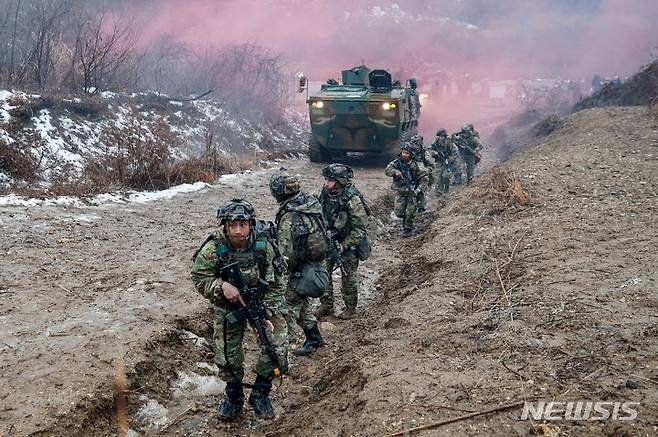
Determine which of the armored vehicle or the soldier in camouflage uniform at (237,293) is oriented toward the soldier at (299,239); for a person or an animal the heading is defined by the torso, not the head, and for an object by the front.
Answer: the armored vehicle

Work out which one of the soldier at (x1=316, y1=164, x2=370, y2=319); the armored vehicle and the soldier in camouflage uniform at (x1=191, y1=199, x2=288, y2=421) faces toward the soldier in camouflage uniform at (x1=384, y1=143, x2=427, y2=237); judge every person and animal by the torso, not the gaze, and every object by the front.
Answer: the armored vehicle

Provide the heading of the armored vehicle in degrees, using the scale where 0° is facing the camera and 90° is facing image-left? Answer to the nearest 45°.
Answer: approximately 0°

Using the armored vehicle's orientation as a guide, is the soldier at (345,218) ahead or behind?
ahead

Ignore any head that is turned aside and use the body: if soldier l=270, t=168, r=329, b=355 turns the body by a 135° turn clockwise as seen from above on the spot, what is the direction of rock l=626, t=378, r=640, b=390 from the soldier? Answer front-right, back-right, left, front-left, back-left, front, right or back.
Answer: right

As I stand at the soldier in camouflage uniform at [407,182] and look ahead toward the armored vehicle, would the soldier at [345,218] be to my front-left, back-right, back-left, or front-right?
back-left

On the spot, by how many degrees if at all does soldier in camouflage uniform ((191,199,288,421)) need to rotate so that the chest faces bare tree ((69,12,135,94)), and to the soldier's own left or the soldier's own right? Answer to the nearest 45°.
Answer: approximately 180°

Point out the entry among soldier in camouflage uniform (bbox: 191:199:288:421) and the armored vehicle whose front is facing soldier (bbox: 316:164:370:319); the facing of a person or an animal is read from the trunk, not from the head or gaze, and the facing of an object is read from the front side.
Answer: the armored vehicle

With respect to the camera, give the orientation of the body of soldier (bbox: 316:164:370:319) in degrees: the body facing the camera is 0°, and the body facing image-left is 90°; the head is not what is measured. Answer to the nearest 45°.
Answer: approximately 45°

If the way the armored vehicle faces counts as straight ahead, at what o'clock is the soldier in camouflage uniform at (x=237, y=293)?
The soldier in camouflage uniform is roughly at 12 o'clock from the armored vehicle.
